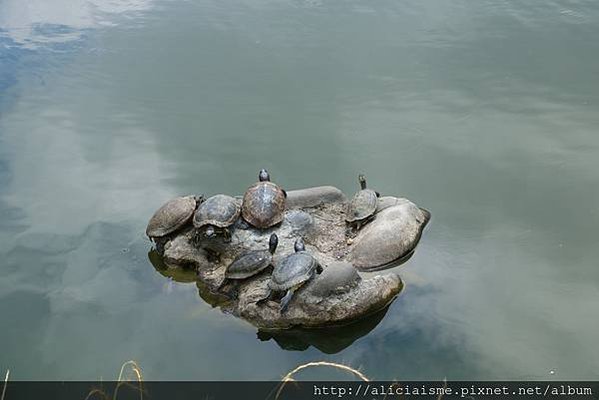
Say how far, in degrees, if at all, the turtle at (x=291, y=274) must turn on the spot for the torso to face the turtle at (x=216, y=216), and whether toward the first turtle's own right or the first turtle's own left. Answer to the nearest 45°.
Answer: approximately 90° to the first turtle's own left

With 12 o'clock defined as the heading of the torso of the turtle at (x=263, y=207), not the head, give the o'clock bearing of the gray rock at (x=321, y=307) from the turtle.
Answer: The gray rock is roughly at 5 o'clock from the turtle.

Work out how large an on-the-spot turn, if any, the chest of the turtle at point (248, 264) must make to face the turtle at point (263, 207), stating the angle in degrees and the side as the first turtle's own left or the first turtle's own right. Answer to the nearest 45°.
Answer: approximately 45° to the first turtle's own left

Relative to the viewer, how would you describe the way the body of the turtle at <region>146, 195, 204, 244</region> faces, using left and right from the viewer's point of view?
facing away from the viewer and to the right of the viewer

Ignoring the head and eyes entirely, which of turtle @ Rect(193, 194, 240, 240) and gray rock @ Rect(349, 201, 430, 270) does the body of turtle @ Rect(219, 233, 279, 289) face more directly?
the gray rock

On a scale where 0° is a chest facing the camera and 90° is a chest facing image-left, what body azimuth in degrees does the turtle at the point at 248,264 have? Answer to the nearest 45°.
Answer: approximately 225°

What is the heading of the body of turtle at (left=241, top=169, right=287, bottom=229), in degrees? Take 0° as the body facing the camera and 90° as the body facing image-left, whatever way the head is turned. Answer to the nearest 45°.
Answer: approximately 180°

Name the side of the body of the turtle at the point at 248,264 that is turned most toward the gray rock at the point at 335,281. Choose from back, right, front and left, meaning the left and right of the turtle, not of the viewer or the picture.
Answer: right

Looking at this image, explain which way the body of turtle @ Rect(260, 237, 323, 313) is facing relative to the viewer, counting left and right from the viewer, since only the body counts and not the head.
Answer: facing away from the viewer and to the right of the viewer

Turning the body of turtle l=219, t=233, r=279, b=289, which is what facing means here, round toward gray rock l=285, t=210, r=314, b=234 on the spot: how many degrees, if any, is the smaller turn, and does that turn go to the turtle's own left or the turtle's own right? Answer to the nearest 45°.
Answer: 0° — it already faces it

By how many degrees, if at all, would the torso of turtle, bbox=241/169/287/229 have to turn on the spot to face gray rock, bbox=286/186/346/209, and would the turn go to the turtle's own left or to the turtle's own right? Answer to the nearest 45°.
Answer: approximately 45° to the turtle's own right
